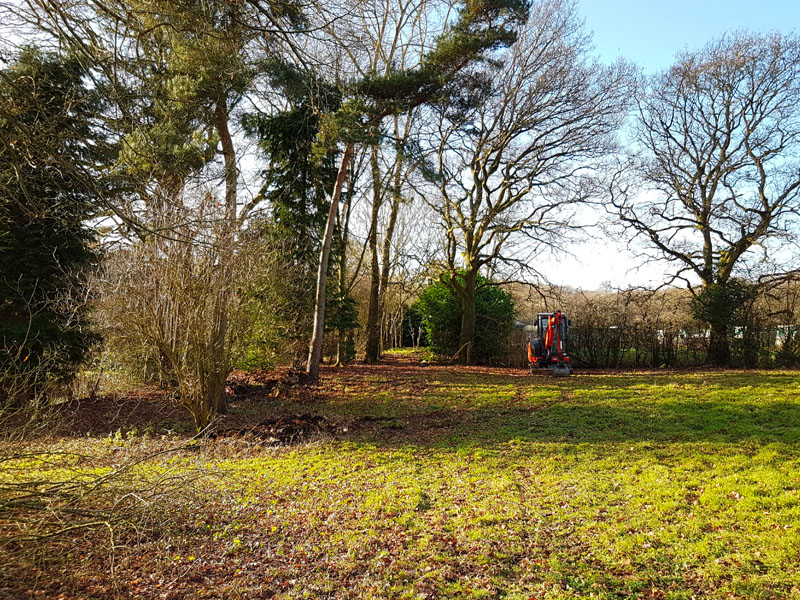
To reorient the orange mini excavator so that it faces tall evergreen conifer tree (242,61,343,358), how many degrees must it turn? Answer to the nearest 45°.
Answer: approximately 90° to its right

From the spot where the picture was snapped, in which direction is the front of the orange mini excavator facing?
facing the viewer

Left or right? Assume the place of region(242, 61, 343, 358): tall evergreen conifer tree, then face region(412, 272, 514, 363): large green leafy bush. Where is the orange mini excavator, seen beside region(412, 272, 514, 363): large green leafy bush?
right

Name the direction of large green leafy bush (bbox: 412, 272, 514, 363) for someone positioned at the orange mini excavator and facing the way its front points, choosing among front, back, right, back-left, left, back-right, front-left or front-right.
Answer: back-right
